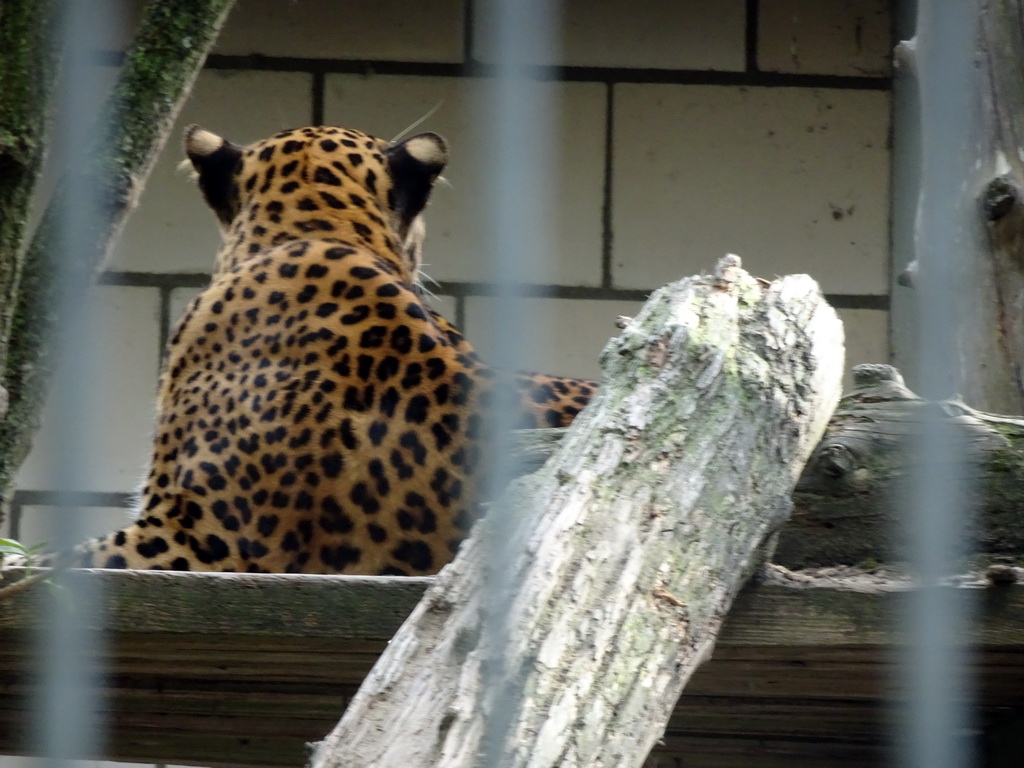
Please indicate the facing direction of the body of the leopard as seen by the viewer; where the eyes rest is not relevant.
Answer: away from the camera

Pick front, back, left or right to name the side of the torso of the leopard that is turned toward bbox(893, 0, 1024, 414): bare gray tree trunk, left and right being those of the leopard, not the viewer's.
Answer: right

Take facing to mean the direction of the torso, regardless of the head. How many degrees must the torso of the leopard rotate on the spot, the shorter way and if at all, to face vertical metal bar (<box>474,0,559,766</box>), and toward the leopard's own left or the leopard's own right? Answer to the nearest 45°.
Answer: approximately 180°

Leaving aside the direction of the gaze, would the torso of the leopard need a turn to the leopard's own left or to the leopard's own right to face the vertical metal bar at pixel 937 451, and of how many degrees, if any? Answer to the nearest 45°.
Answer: approximately 135° to the leopard's own right

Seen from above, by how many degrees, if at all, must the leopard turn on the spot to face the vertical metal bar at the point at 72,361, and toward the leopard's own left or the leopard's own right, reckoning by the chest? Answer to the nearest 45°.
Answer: approximately 180°

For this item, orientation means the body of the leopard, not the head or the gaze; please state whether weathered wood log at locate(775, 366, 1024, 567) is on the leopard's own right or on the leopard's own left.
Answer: on the leopard's own right
